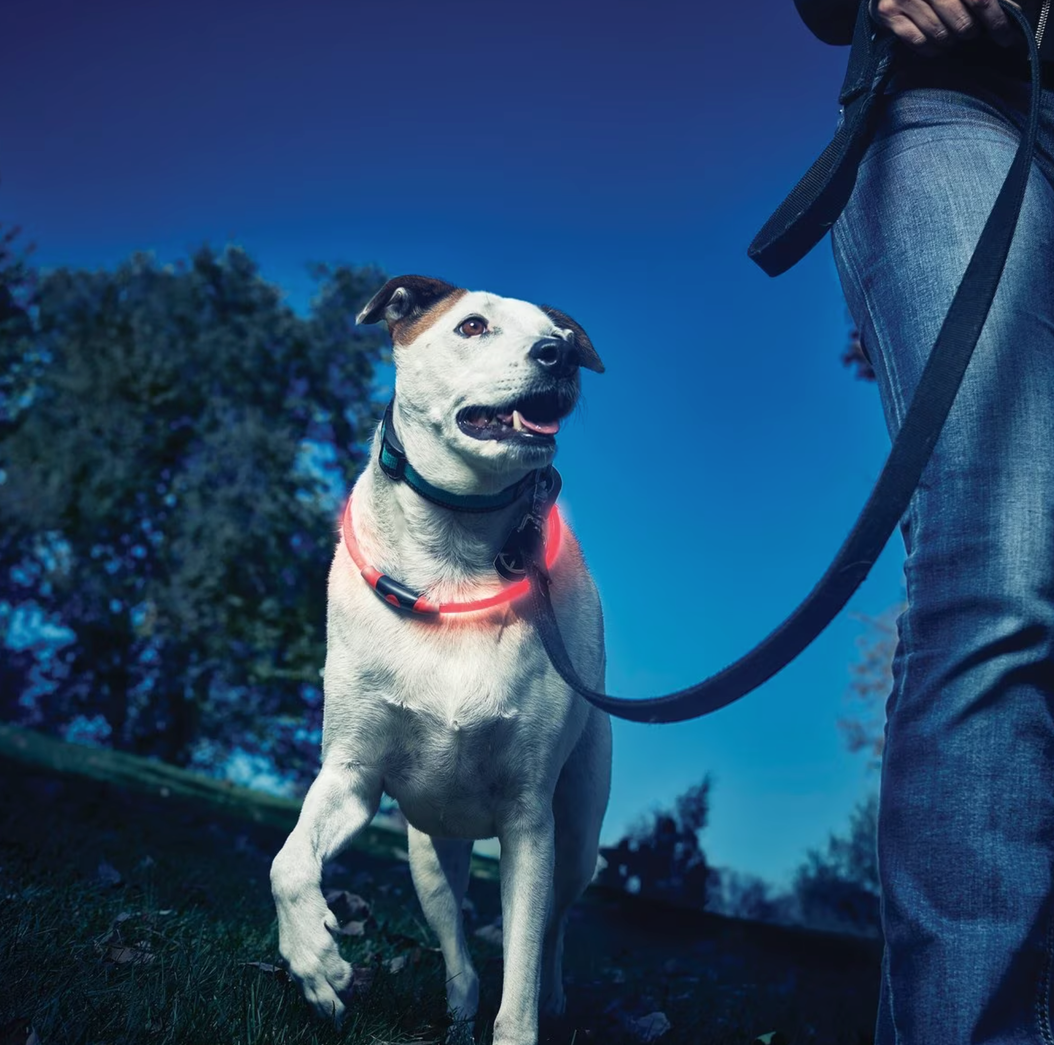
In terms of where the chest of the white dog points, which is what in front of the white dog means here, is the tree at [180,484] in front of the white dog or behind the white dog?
behind

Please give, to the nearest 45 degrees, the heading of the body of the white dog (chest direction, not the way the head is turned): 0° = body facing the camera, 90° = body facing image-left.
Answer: approximately 0°
